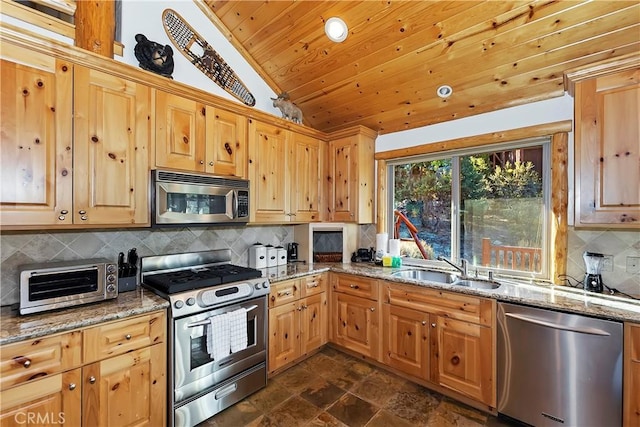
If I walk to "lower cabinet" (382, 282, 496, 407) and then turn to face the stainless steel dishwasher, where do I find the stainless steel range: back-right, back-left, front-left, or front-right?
back-right

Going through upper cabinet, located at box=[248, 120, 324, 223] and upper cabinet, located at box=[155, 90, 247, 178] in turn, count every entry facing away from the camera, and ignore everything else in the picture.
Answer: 0

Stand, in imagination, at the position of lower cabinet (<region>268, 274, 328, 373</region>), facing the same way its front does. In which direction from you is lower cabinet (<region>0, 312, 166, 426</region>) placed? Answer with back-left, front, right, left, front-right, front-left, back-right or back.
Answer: right

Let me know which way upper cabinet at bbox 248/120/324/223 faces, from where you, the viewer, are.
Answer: facing the viewer and to the right of the viewer
